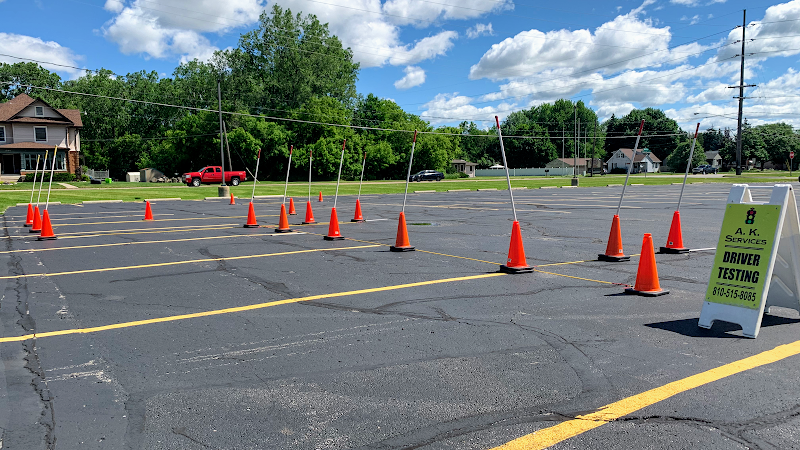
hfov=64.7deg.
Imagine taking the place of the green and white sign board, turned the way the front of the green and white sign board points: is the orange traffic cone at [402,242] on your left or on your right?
on your right

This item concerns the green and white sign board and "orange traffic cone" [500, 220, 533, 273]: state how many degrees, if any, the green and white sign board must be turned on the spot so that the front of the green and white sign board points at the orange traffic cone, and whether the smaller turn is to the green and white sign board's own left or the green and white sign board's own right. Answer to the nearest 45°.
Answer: approximately 90° to the green and white sign board's own right

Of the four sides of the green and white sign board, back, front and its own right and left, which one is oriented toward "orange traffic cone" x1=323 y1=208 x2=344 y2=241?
right

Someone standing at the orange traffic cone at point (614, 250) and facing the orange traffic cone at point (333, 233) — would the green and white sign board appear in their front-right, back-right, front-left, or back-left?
back-left

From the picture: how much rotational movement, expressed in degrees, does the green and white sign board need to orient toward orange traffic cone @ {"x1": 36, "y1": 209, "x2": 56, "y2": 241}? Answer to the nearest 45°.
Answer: approximately 45° to its right

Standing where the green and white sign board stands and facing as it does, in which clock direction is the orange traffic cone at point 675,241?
The orange traffic cone is roughly at 4 o'clock from the green and white sign board.

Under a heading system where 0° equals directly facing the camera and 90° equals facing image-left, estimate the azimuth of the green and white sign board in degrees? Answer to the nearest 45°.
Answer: approximately 45°

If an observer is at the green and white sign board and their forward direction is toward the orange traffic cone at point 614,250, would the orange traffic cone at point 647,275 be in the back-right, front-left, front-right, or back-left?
front-left

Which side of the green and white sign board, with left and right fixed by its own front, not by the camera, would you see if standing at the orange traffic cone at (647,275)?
right

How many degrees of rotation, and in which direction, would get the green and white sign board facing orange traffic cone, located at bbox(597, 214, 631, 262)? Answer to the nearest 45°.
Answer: approximately 90° to its right

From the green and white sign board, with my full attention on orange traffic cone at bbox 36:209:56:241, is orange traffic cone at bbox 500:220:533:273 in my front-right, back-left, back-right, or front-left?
front-right
